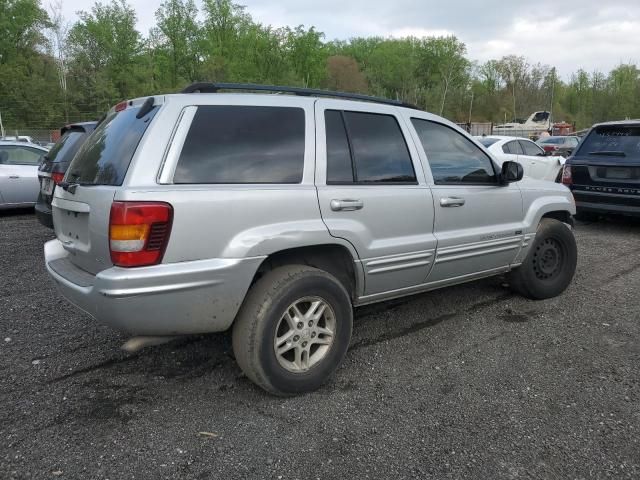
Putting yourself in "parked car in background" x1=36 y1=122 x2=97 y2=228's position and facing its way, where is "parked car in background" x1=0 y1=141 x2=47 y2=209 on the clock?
"parked car in background" x1=0 y1=141 x2=47 y2=209 is roughly at 10 o'clock from "parked car in background" x1=36 y1=122 x2=97 y2=228.

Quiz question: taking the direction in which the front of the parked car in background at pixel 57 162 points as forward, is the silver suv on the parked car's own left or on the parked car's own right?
on the parked car's own right

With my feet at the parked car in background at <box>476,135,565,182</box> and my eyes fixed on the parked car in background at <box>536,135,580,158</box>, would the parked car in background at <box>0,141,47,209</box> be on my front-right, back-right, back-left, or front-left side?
back-left

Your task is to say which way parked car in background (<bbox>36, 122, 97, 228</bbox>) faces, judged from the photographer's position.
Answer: facing away from the viewer and to the right of the viewer

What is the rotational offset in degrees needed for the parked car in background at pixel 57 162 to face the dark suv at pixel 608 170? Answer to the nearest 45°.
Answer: approximately 45° to its right

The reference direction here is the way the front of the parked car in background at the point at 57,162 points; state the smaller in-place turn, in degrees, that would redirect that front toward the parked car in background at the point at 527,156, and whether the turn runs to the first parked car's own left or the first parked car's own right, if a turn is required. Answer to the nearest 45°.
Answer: approximately 45° to the first parked car's own right
